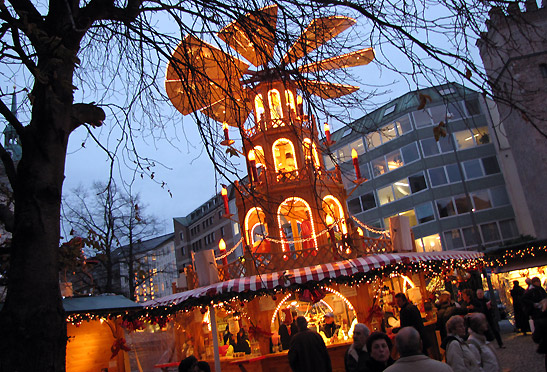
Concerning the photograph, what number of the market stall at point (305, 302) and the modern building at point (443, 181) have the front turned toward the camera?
2

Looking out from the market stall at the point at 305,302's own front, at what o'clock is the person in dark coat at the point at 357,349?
The person in dark coat is roughly at 12 o'clock from the market stall.

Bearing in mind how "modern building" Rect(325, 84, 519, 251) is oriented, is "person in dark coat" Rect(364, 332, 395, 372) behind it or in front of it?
in front

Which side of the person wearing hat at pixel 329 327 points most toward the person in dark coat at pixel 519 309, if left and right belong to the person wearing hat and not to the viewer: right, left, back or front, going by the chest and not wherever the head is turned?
left

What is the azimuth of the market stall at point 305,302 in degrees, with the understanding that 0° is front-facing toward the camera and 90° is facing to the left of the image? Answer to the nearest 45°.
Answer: approximately 0°

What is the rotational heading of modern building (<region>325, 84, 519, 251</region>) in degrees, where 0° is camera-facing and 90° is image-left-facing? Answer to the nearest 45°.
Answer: approximately 0°

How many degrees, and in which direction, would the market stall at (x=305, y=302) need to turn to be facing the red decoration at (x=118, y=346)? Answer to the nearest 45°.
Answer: approximately 90° to its right

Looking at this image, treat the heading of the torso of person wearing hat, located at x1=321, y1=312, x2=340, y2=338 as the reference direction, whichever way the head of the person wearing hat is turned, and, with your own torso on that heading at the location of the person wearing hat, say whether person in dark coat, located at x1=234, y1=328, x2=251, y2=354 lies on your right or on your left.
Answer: on your right
